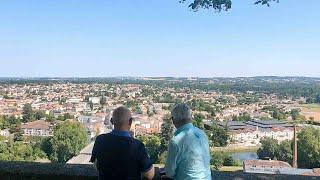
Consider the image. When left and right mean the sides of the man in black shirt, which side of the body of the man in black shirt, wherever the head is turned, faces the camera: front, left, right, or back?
back

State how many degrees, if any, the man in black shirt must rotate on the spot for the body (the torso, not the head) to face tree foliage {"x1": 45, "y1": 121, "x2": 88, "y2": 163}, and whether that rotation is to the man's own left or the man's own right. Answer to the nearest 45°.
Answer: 0° — they already face it

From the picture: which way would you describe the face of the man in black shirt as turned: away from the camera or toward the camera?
away from the camera

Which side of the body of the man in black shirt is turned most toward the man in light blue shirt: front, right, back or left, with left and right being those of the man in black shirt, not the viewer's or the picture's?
right

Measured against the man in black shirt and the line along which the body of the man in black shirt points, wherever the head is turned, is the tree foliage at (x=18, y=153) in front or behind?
in front
